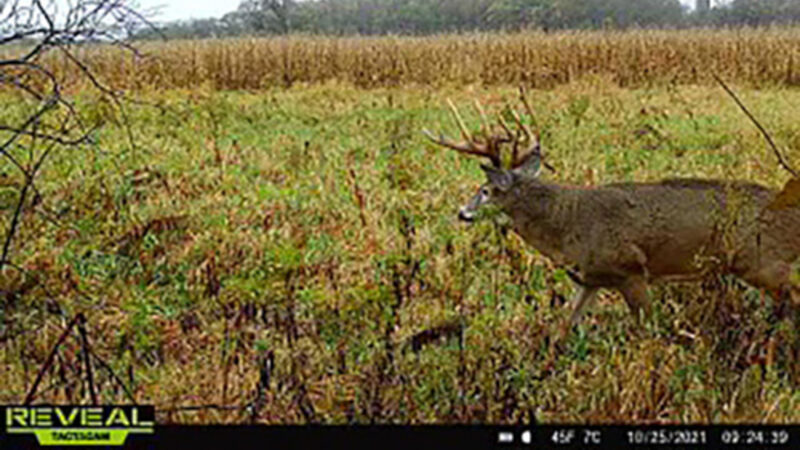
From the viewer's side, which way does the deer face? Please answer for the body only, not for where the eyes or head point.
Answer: to the viewer's left
